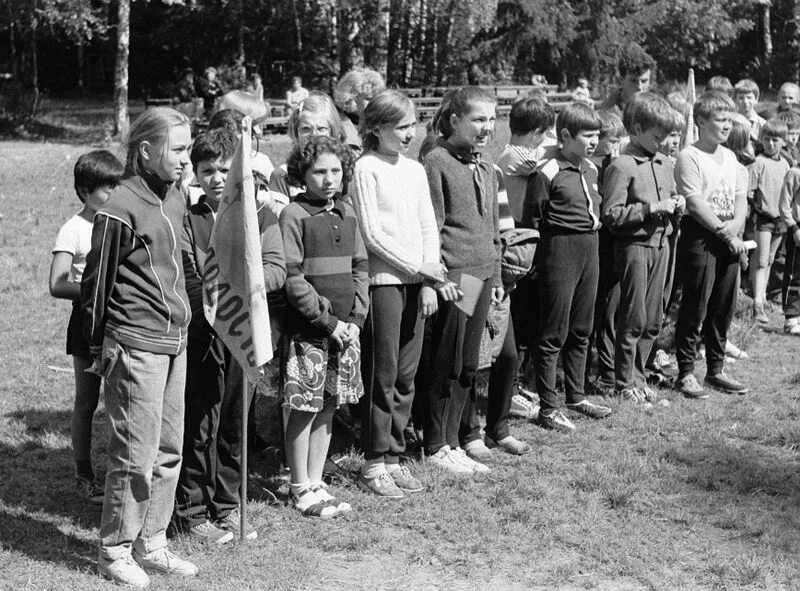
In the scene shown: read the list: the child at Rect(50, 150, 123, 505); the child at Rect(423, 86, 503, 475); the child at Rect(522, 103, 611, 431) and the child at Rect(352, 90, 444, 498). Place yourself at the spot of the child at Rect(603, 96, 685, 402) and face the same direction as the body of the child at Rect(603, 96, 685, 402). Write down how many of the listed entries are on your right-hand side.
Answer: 4

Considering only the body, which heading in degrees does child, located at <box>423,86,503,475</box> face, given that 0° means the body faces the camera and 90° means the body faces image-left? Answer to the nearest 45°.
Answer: approximately 315°

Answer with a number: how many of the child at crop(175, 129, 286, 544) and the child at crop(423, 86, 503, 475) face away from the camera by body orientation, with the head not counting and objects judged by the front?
0

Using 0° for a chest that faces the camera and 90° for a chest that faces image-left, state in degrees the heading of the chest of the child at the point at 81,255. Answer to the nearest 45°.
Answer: approximately 315°

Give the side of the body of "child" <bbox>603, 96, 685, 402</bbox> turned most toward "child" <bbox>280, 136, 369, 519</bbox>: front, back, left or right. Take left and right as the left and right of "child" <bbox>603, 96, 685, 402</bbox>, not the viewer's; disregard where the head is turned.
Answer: right

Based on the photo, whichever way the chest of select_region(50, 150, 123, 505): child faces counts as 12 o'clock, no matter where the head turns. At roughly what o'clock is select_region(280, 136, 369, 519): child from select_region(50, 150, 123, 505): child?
select_region(280, 136, 369, 519): child is roughly at 11 o'clock from select_region(50, 150, 123, 505): child.

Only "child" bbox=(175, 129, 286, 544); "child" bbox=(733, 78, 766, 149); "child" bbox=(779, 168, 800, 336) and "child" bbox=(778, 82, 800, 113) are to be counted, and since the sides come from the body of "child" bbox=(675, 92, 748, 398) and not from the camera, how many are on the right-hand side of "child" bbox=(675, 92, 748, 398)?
1

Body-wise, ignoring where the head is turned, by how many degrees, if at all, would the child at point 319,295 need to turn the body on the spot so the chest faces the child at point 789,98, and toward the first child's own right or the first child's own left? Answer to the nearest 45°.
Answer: approximately 90° to the first child's own left

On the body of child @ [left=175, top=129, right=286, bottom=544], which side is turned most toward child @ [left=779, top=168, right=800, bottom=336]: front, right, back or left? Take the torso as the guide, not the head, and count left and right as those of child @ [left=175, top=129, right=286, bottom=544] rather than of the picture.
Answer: left

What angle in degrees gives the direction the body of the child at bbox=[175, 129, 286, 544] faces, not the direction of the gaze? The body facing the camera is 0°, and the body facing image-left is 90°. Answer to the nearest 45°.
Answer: approximately 315°
